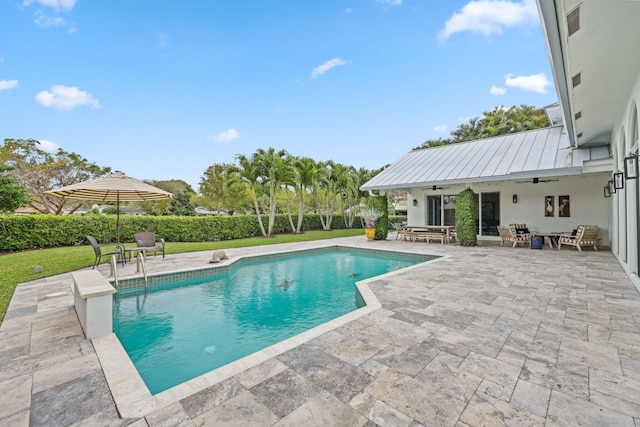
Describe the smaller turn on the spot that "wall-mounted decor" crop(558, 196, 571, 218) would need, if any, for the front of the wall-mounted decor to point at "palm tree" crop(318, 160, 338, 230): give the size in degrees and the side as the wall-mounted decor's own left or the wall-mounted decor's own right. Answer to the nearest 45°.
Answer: approximately 90° to the wall-mounted decor's own right

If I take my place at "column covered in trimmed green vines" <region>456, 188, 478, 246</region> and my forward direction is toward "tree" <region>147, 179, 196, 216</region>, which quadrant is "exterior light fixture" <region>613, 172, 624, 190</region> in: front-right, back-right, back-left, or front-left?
back-left

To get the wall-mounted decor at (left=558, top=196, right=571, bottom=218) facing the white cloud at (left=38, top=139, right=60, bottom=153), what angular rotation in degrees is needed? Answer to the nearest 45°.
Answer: approximately 90° to its right

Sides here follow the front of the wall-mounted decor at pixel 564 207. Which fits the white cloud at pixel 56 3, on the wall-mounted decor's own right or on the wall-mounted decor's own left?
on the wall-mounted decor's own right

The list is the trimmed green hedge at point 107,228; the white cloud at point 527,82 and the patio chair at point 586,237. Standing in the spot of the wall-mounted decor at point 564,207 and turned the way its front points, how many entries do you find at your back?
1

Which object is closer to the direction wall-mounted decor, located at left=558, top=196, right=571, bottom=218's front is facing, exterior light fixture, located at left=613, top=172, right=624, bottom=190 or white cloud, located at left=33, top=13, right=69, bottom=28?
the exterior light fixture

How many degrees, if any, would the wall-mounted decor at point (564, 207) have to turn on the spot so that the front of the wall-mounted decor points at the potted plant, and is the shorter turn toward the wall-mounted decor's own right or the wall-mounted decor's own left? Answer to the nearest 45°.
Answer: approximately 90° to the wall-mounted decor's own right

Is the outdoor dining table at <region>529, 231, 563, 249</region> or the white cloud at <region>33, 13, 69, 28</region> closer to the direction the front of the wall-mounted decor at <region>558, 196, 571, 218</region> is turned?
the outdoor dining table

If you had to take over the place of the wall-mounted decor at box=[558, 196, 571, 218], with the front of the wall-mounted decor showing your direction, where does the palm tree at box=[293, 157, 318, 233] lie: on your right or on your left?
on your right
